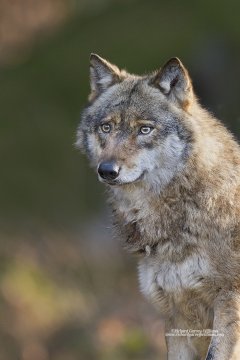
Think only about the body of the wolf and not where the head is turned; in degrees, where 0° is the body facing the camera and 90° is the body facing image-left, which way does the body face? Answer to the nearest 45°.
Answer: approximately 45°
